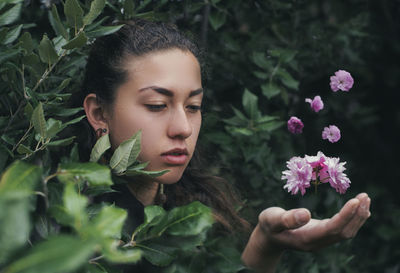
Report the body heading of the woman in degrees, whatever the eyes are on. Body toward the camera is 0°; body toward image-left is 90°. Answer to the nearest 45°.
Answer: approximately 315°

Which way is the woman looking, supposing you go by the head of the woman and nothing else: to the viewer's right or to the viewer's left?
to the viewer's right
